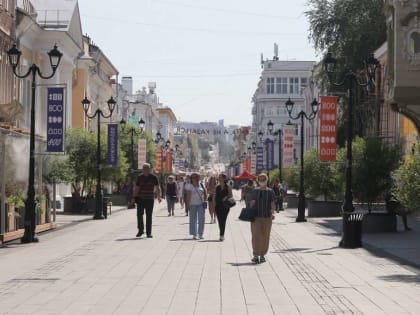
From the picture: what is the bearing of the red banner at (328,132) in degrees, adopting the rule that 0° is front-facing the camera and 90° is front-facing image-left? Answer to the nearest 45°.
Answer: approximately 0°

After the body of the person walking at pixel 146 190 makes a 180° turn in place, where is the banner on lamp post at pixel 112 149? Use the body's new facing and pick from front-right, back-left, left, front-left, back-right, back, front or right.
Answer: front

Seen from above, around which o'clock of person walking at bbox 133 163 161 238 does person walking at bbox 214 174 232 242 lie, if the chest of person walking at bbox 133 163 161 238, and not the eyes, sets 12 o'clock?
person walking at bbox 214 174 232 242 is roughly at 9 o'clock from person walking at bbox 133 163 161 238.

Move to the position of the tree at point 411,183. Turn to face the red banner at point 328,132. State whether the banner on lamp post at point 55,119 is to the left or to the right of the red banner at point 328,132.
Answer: left

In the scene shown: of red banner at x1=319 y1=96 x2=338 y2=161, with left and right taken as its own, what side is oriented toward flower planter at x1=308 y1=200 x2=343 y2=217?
back

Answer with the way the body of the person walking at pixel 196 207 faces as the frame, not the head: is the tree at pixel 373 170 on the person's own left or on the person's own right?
on the person's own left

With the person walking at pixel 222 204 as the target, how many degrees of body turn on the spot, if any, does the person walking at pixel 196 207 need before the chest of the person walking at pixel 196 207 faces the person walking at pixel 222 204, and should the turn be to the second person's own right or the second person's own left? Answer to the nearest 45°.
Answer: approximately 90° to the second person's own left

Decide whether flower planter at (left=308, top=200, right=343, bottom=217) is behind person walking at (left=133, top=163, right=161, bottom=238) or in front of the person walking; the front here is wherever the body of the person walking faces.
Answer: behind
